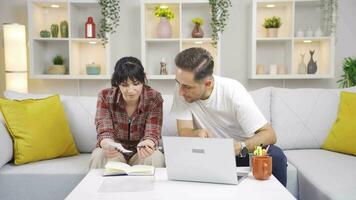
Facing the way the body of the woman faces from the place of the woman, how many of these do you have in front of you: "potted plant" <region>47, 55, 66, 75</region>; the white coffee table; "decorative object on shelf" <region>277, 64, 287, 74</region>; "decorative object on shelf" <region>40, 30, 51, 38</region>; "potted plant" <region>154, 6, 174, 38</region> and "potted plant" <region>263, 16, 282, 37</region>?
1

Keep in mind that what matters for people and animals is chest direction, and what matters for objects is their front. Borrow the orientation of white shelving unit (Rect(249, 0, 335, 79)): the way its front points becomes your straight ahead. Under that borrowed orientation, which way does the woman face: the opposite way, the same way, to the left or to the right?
the same way

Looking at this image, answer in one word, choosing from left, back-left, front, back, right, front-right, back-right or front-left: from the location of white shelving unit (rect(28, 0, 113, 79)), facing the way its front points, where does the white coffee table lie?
front

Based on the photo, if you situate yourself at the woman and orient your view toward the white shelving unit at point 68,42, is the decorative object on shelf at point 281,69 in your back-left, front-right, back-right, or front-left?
front-right

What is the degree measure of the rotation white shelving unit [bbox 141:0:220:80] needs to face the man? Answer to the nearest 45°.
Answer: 0° — it already faces them

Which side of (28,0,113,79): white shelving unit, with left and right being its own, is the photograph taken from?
front

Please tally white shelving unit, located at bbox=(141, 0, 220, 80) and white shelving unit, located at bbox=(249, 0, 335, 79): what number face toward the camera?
2

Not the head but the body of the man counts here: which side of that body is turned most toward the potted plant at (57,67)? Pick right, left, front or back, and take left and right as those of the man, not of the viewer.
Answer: right

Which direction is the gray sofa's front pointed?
toward the camera

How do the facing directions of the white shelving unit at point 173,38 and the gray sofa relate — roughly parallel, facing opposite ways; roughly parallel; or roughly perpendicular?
roughly parallel

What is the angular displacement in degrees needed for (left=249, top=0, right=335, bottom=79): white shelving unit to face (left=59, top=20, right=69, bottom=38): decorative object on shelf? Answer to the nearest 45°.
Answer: approximately 90° to its right

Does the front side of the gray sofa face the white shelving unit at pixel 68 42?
no

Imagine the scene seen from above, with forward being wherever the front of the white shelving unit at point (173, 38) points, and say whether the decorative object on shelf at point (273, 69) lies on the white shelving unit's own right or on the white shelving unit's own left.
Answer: on the white shelving unit's own left

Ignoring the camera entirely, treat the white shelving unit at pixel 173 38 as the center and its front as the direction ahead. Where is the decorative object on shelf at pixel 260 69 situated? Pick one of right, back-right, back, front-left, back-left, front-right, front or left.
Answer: left

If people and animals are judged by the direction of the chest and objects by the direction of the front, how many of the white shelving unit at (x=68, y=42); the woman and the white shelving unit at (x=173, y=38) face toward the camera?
3

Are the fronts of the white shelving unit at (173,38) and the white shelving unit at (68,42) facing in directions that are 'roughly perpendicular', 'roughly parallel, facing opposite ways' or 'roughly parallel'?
roughly parallel

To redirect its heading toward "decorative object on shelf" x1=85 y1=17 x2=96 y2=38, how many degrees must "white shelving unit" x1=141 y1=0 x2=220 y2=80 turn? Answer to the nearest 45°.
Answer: approximately 90° to its right

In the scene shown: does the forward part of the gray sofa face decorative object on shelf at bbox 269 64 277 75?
no

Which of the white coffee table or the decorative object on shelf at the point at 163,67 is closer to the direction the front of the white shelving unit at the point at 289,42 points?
the white coffee table

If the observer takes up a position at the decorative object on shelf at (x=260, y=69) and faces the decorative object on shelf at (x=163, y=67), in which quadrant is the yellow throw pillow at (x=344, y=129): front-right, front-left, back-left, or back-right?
back-left
